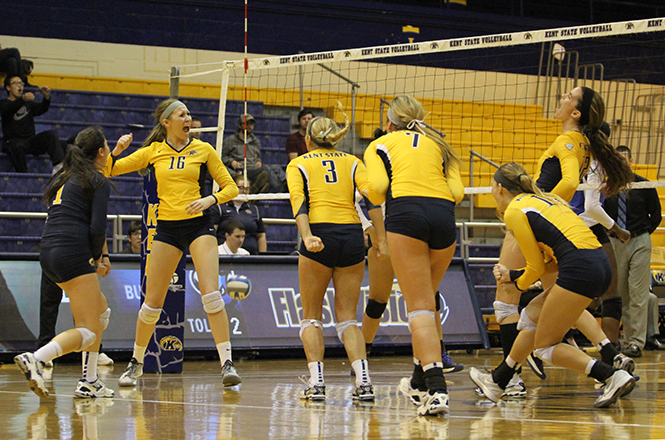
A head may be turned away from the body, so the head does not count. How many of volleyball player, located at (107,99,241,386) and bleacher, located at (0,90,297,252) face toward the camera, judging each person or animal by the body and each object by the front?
2

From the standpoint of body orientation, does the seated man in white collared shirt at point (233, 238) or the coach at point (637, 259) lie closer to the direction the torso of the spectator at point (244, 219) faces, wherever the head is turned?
the seated man in white collared shirt

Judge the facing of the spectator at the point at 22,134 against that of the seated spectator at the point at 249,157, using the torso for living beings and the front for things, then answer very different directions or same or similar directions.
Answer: same or similar directions

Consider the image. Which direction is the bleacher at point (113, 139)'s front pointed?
toward the camera

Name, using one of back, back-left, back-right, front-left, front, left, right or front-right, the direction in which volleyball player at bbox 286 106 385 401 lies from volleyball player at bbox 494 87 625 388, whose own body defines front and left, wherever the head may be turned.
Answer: front-left

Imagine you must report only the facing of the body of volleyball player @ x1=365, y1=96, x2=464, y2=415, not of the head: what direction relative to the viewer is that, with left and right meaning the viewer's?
facing away from the viewer

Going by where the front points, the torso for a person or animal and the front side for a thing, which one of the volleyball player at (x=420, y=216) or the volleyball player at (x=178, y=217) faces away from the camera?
the volleyball player at (x=420, y=216)

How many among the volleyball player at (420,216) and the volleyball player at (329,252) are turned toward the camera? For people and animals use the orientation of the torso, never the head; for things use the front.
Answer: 0

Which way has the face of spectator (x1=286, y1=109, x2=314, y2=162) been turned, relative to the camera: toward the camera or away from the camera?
toward the camera

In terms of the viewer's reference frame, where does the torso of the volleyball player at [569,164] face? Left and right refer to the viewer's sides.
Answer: facing to the left of the viewer

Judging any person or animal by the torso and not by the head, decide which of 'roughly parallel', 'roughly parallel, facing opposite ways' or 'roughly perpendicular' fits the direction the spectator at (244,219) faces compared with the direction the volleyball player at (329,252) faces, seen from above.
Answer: roughly parallel, facing opposite ways

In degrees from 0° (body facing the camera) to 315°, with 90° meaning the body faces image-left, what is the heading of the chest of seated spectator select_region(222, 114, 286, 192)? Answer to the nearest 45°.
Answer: approximately 315°

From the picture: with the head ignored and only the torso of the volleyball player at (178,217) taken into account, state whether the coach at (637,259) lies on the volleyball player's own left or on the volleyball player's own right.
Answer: on the volleyball player's own left
